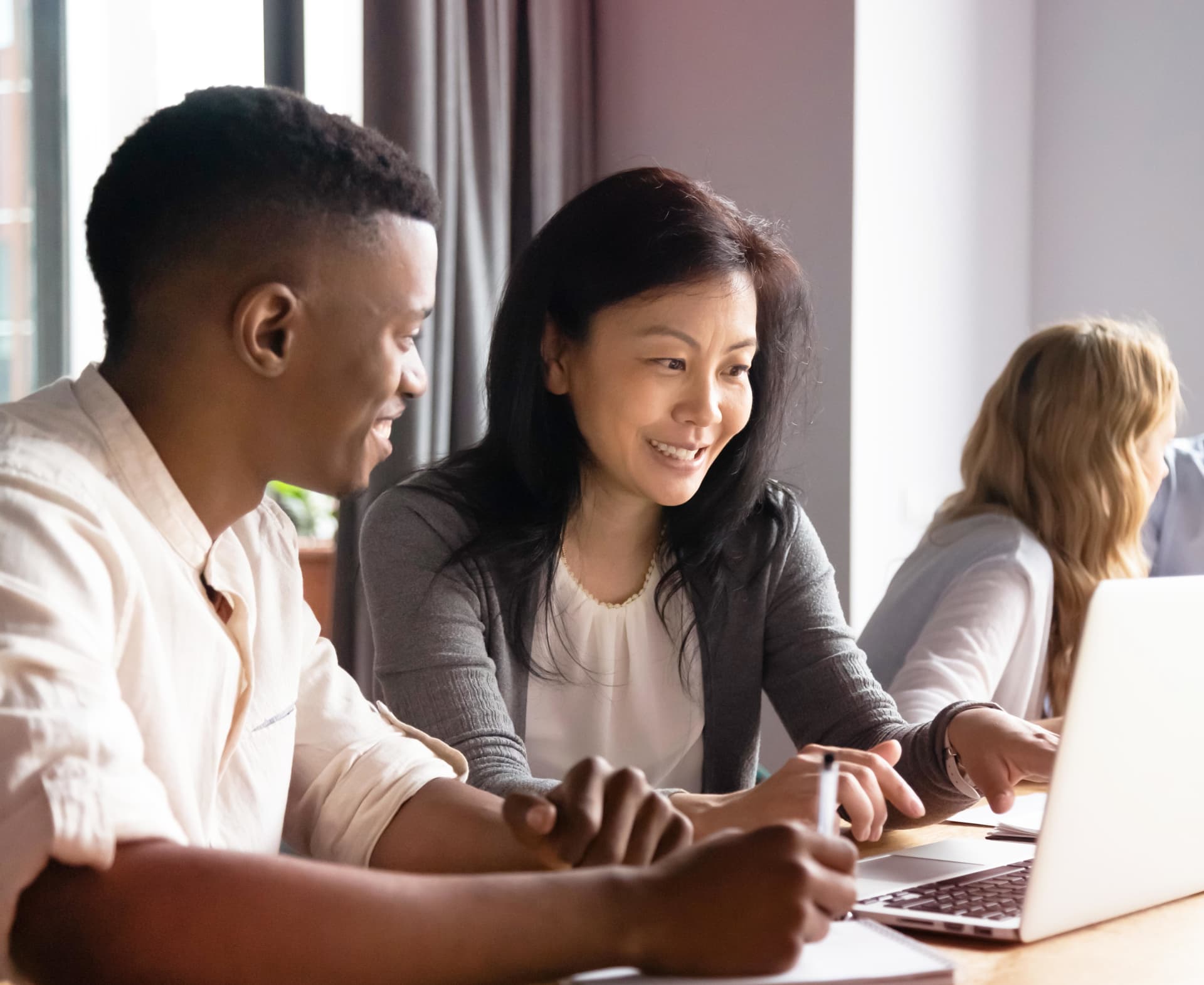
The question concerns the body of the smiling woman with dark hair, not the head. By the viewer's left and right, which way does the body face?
facing the viewer and to the right of the viewer

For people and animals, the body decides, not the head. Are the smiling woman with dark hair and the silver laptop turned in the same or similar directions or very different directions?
very different directions

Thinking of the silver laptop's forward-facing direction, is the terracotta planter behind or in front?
in front

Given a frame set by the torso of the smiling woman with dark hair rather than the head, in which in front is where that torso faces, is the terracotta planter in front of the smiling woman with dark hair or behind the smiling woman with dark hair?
behind

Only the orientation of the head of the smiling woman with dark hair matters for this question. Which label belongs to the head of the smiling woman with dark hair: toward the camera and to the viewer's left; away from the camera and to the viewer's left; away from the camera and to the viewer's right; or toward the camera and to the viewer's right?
toward the camera and to the viewer's right

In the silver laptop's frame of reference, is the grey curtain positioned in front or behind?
in front

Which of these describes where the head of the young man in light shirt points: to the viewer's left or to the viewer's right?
to the viewer's right

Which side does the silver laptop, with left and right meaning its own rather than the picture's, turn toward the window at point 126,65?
front

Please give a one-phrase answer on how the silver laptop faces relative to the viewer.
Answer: facing away from the viewer and to the left of the viewer
